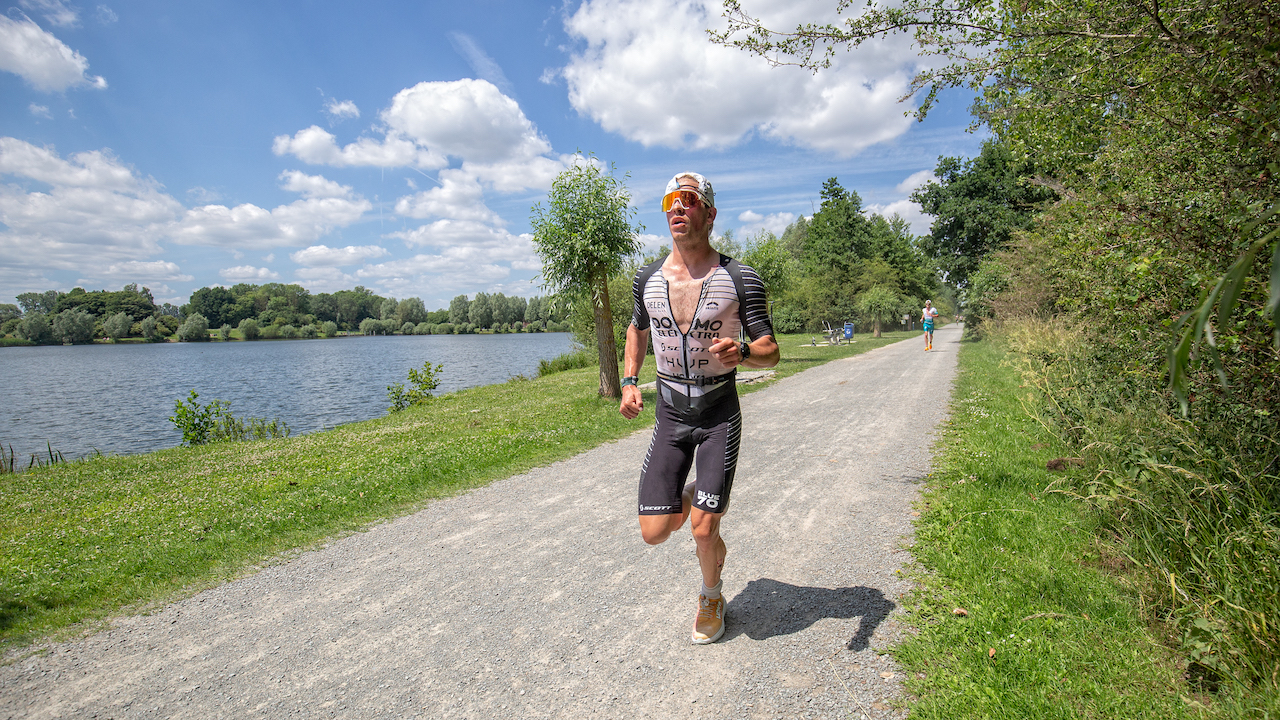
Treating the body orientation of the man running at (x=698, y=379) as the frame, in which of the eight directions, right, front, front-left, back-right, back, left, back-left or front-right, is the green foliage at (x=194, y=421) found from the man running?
back-right

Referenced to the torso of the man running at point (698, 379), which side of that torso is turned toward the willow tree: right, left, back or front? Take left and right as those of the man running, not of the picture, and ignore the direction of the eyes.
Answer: back

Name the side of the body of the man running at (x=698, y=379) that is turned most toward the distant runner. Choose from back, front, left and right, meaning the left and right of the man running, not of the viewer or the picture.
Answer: back

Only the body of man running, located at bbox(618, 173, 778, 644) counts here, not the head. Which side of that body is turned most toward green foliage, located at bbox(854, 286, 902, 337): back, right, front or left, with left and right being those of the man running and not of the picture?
back

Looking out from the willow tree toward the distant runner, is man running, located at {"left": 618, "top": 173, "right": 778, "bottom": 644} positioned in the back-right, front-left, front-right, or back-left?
back-right

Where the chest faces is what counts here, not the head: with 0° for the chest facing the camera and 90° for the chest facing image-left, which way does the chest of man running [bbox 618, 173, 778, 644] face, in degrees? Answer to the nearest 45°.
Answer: approximately 0°

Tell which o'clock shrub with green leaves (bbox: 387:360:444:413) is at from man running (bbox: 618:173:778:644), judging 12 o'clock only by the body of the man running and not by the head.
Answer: The shrub with green leaves is roughly at 5 o'clock from the man running.
